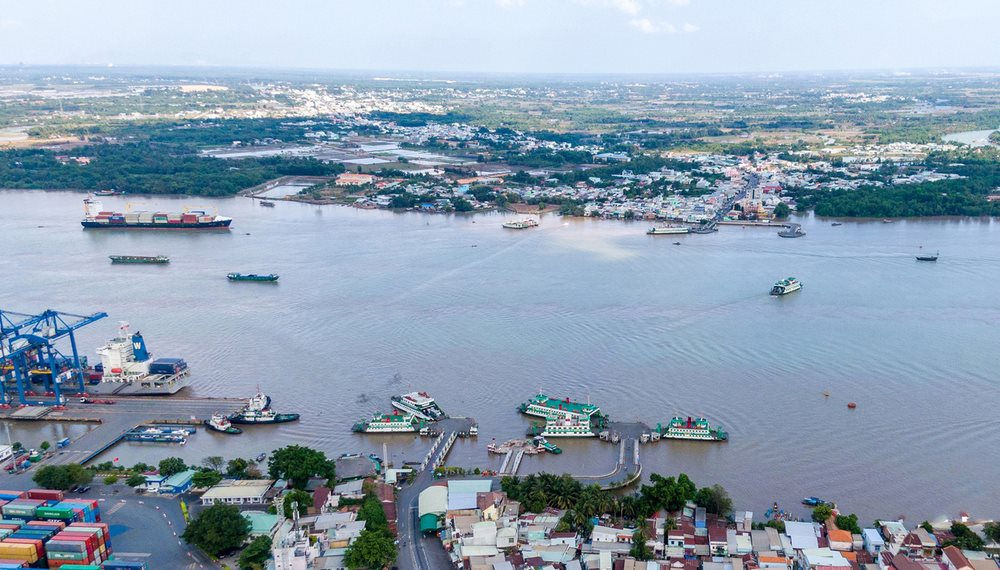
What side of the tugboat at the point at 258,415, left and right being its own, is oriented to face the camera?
left

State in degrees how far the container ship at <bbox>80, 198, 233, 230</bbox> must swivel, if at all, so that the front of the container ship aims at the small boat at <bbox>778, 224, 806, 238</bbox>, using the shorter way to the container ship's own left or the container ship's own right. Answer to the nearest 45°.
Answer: approximately 45° to the container ship's own right

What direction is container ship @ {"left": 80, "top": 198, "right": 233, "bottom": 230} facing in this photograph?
to the viewer's right

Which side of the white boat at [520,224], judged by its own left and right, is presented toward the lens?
left

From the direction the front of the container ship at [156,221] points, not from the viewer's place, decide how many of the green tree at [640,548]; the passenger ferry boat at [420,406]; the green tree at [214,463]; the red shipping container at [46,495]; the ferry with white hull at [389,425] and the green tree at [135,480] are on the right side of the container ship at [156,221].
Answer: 6

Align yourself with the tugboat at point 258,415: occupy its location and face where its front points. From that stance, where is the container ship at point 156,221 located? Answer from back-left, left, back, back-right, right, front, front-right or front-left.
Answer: right

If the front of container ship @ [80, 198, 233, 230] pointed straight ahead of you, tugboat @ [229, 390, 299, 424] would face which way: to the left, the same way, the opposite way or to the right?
the opposite way

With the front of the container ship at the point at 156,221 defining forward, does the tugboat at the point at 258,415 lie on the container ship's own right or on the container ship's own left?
on the container ship's own right
